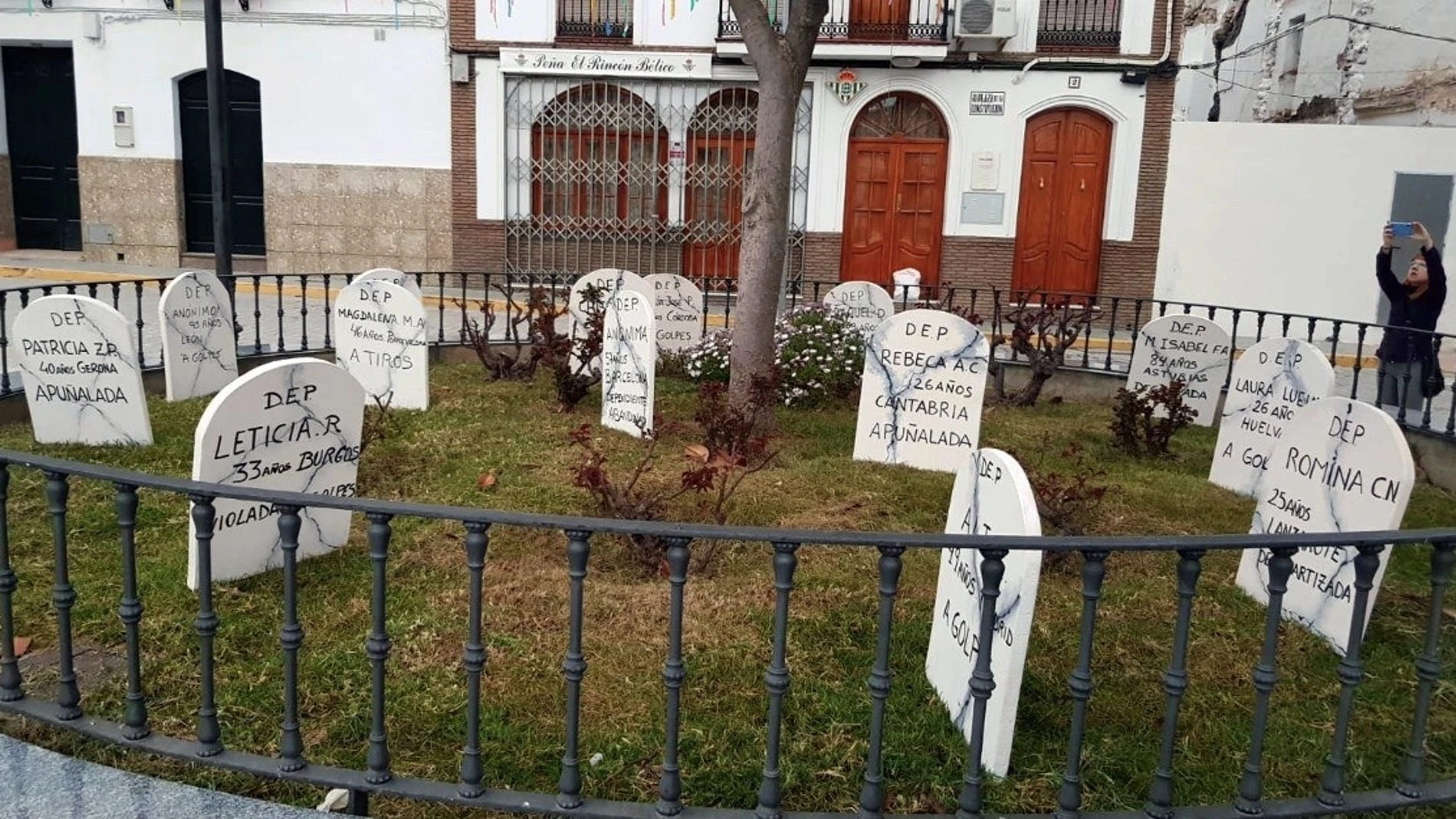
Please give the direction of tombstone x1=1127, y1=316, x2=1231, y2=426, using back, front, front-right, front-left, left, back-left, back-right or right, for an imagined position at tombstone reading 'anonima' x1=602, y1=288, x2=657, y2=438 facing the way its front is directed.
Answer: back-left

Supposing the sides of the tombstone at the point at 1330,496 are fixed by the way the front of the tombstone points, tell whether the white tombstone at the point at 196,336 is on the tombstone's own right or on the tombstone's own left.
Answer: on the tombstone's own right

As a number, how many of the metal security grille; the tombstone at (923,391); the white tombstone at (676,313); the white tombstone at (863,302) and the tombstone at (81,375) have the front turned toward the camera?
5

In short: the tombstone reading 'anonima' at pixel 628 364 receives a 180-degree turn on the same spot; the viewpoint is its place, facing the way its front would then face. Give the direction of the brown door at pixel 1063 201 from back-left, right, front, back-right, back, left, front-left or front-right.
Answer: front

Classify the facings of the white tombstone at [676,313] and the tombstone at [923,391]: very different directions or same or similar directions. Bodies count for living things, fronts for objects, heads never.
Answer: same or similar directions

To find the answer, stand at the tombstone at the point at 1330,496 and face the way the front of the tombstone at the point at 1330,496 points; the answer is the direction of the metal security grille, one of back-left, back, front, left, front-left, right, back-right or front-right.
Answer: right

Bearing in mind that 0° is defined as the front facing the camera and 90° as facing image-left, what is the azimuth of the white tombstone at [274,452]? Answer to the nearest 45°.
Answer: approximately 315°

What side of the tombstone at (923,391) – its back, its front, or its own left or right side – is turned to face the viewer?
front

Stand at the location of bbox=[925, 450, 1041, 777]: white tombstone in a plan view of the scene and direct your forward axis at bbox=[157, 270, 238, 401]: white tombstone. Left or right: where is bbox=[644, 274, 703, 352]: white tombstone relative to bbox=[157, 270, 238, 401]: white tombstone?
right

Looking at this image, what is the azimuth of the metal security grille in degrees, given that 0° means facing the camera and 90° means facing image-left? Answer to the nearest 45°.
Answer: approximately 0°

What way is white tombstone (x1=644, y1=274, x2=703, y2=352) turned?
toward the camera

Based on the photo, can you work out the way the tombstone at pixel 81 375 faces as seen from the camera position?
facing the viewer

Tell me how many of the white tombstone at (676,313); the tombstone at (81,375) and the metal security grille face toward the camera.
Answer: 3

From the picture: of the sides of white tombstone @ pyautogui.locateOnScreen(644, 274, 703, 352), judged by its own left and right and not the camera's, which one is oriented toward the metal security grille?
back

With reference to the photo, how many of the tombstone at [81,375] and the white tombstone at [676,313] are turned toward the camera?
2

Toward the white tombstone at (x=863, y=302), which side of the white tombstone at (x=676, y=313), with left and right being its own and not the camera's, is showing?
left

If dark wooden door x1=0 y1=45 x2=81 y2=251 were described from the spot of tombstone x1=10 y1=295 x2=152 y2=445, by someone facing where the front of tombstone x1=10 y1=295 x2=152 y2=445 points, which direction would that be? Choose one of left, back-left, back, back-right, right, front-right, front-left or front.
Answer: back

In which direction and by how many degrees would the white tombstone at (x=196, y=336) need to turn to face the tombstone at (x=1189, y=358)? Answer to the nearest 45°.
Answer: approximately 45° to its left

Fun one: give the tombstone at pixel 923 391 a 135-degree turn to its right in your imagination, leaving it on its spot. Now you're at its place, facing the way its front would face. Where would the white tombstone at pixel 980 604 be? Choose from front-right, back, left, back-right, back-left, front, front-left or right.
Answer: back-left

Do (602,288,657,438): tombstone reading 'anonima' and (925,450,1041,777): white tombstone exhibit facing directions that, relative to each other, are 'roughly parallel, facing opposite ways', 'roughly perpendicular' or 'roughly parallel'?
roughly parallel
